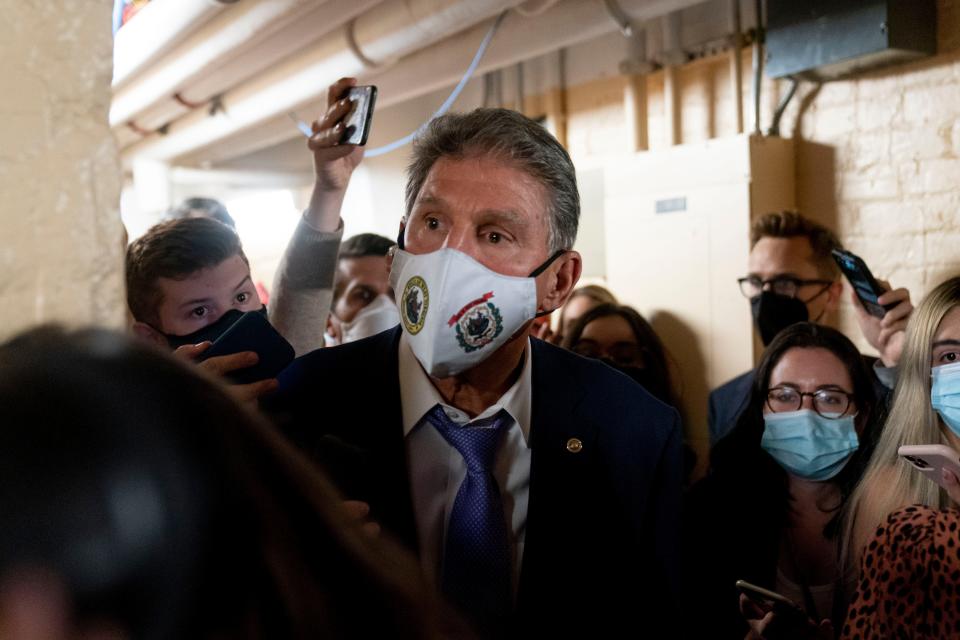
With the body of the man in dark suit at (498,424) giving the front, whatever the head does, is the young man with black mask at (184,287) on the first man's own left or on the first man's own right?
on the first man's own right

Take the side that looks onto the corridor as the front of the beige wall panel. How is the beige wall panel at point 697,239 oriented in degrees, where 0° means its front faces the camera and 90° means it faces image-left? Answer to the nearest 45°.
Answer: approximately 45°

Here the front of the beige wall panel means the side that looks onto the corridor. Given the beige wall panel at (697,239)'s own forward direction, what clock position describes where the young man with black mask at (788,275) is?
The young man with black mask is roughly at 10 o'clock from the beige wall panel.

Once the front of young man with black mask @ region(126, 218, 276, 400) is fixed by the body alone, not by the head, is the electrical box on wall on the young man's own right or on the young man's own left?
on the young man's own left

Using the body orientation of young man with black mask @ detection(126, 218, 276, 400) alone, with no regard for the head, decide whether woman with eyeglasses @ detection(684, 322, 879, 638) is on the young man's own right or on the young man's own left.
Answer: on the young man's own left

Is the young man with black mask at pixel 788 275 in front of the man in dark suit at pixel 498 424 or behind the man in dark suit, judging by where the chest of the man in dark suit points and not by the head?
behind
